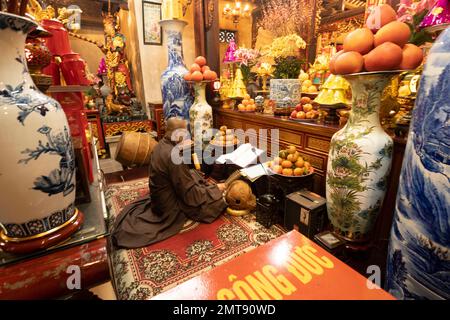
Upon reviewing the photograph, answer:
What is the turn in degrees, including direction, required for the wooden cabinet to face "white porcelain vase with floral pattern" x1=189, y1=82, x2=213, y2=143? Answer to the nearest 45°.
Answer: approximately 90° to its right

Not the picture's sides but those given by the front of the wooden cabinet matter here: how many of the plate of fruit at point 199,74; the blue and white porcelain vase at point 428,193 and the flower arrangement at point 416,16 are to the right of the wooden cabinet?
1

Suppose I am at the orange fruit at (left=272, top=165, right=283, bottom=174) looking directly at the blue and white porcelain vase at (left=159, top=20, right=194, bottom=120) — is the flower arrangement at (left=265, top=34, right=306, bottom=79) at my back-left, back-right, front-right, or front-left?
front-right

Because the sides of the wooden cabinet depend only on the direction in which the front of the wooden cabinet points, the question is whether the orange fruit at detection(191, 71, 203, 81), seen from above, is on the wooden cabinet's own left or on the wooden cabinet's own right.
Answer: on the wooden cabinet's own right

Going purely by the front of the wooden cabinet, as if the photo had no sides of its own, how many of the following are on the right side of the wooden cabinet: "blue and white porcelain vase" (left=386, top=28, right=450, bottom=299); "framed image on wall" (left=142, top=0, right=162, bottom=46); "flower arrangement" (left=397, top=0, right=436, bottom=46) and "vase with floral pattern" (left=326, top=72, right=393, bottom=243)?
1

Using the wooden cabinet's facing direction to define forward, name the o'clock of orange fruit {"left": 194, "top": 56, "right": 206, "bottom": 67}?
The orange fruit is roughly at 3 o'clock from the wooden cabinet.

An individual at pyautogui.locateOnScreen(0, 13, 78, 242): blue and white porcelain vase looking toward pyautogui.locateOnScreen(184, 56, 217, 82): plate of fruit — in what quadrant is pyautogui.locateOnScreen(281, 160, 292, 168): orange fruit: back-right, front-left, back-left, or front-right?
front-right

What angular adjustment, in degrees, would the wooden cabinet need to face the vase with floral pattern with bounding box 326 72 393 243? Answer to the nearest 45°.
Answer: approximately 45° to its left

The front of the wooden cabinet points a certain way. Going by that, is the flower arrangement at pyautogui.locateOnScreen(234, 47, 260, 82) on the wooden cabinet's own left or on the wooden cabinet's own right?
on the wooden cabinet's own right

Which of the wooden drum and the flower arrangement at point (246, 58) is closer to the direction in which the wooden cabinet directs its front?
the wooden drum

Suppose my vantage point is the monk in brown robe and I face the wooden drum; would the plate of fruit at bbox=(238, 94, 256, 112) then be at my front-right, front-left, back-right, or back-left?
front-right

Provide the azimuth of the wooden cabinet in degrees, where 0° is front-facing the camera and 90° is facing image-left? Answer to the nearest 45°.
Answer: approximately 45°
